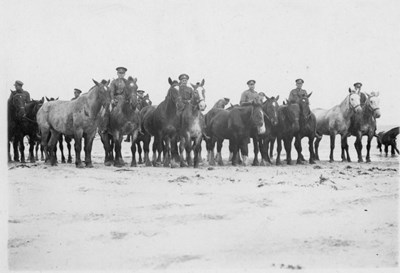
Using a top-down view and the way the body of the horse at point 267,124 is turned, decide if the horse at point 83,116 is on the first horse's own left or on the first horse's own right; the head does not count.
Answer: on the first horse's own right

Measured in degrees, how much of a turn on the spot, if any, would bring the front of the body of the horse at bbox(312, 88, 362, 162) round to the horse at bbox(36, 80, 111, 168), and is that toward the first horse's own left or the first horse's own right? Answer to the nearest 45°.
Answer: approximately 90° to the first horse's own right

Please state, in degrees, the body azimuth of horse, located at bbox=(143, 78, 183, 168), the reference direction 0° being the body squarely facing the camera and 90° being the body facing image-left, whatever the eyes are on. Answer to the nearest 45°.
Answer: approximately 315°

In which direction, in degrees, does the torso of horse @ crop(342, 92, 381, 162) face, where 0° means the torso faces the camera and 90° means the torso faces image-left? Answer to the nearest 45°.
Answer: approximately 315°

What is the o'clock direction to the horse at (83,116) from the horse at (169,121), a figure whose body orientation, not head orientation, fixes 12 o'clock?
the horse at (83,116) is roughly at 4 o'clock from the horse at (169,121).

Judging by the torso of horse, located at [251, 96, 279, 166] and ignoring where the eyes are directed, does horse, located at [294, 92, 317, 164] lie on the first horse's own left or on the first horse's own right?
on the first horse's own left

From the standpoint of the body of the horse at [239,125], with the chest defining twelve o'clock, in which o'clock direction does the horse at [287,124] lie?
the horse at [287,124] is roughly at 10 o'clock from the horse at [239,125].

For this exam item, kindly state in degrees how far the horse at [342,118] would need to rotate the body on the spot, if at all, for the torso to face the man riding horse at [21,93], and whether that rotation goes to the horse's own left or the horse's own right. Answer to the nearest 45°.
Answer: approximately 90° to the horse's own right

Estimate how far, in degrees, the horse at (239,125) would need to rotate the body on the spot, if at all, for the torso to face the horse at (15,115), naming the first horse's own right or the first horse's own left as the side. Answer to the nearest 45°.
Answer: approximately 135° to the first horse's own right
